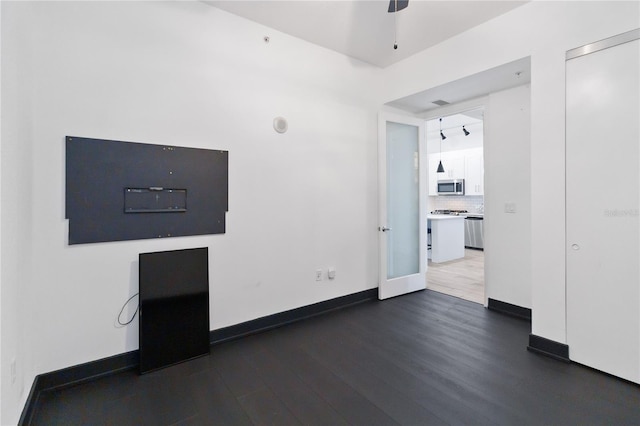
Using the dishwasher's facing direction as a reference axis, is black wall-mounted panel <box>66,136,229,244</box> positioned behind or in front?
in front

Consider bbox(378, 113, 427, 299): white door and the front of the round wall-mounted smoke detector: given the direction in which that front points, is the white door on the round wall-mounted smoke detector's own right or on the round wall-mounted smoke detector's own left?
on the round wall-mounted smoke detector's own left

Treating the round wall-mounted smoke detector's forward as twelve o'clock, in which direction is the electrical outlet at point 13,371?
The electrical outlet is roughly at 3 o'clock from the round wall-mounted smoke detector.

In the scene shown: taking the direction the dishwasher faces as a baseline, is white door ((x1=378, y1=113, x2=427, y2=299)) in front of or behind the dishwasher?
in front

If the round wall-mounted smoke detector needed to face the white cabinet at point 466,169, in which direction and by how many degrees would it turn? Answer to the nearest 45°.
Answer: approximately 90° to its left

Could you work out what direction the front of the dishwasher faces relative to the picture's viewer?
facing the viewer and to the left of the viewer

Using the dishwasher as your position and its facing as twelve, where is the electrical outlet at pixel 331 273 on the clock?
The electrical outlet is roughly at 11 o'clock from the dishwasher.

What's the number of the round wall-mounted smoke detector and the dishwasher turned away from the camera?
0

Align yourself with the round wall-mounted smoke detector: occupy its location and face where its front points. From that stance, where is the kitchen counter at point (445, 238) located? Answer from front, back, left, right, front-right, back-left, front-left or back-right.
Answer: left

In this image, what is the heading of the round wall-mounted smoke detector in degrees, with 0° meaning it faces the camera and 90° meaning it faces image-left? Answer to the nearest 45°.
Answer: approximately 315°

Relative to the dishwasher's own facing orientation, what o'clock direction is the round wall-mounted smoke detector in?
The round wall-mounted smoke detector is roughly at 11 o'clock from the dishwasher.

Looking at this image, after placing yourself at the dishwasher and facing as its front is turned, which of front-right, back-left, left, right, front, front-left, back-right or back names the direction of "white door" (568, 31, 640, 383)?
front-left

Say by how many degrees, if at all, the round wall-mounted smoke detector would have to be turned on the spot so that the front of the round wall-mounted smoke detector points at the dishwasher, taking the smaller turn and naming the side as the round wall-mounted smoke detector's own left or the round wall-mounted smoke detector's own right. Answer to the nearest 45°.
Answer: approximately 90° to the round wall-mounted smoke detector's own left
